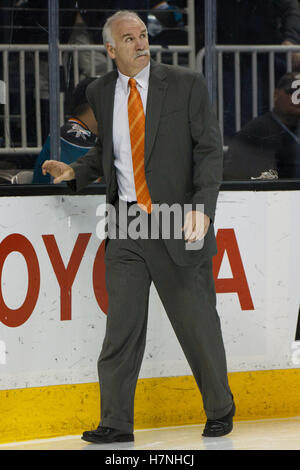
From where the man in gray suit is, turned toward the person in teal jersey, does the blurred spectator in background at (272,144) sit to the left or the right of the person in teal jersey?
right

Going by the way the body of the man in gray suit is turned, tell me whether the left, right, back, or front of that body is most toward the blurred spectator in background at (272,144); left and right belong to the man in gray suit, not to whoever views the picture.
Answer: back

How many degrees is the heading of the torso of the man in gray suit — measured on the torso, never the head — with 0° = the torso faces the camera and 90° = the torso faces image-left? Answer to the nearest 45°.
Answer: approximately 45°
